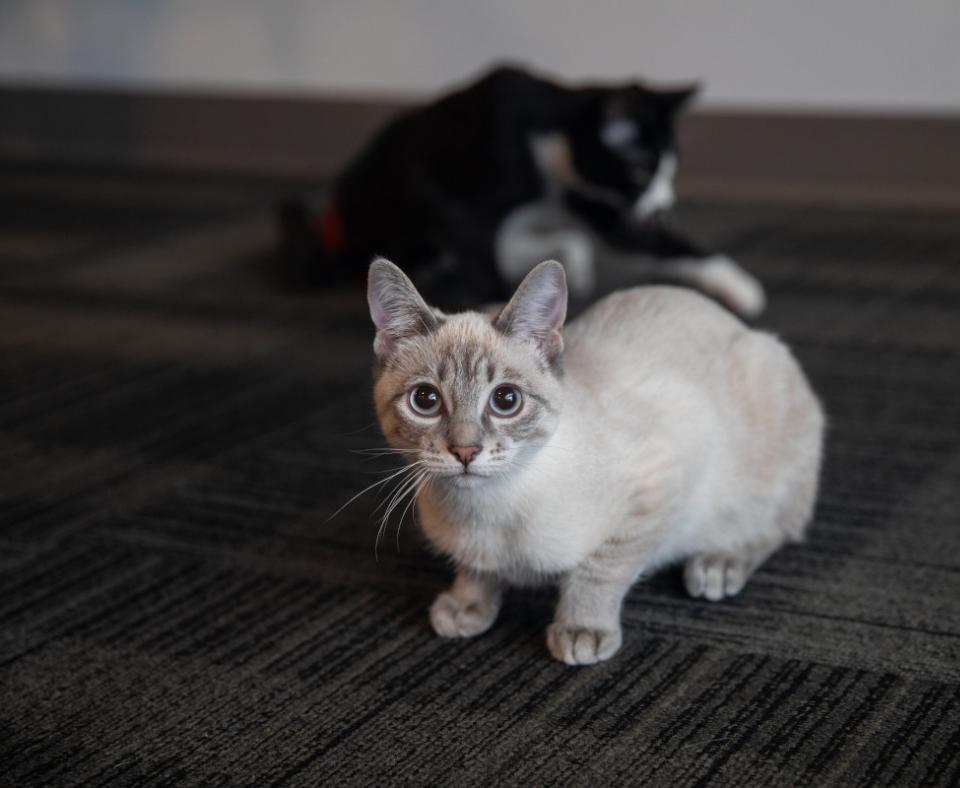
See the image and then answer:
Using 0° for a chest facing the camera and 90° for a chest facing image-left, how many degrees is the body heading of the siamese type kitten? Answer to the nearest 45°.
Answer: approximately 45°

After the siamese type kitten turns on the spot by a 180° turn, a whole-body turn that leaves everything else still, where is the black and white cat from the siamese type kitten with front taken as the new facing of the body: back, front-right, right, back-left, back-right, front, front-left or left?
front-left
